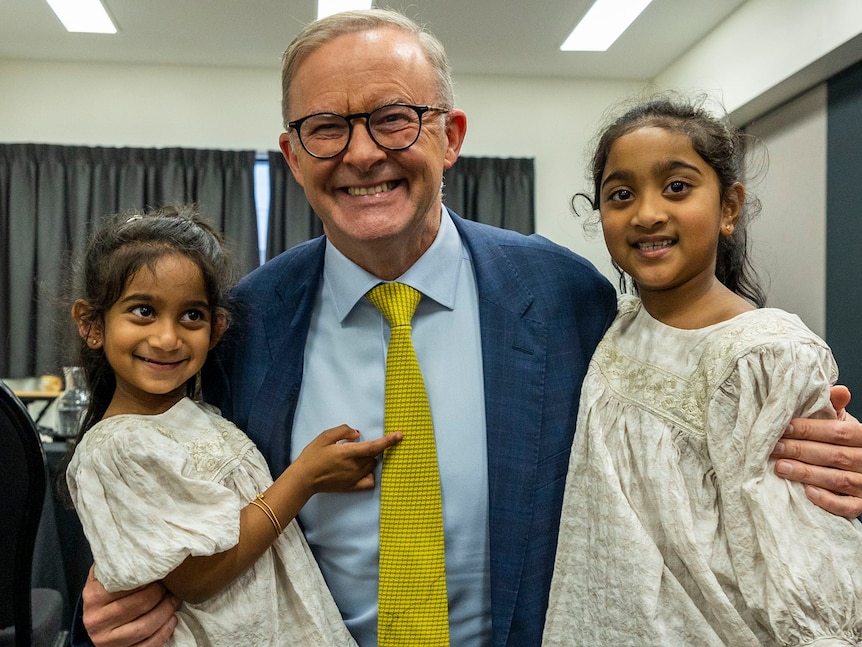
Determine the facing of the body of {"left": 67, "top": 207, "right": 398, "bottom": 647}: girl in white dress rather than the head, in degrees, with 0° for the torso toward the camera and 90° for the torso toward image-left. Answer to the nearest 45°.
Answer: approximately 315°

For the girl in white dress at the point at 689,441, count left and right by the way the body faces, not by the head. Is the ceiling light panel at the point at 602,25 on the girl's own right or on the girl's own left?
on the girl's own right

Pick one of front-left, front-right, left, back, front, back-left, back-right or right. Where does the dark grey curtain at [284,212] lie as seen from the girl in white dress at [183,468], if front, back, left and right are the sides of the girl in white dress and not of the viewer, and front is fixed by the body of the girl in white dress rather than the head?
back-left

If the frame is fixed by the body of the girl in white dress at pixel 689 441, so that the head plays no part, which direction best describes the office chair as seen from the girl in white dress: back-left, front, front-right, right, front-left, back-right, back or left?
front-right

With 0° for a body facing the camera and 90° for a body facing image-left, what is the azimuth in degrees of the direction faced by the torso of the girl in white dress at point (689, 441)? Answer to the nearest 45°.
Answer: approximately 45°

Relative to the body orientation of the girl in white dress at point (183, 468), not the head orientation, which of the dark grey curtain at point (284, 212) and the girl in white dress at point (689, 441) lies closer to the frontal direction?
the girl in white dress

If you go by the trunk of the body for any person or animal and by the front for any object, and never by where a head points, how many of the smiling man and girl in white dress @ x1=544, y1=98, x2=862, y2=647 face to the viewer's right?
0

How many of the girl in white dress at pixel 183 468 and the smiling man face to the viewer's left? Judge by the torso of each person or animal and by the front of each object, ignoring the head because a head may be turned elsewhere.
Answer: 0

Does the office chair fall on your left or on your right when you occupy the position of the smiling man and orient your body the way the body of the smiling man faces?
on your right

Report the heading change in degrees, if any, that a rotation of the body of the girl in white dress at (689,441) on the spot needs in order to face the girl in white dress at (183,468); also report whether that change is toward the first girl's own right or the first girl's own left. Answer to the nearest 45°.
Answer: approximately 45° to the first girl's own right

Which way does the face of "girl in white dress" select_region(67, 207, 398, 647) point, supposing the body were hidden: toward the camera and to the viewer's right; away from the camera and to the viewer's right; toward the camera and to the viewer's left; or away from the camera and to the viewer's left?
toward the camera and to the viewer's right

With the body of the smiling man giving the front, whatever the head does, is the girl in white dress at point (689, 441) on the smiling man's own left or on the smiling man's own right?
on the smiling man's own left
